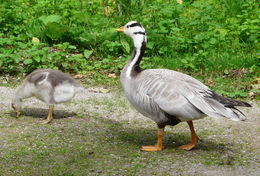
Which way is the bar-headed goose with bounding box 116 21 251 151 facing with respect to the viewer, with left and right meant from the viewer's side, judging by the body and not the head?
facing to the left of the viewer
